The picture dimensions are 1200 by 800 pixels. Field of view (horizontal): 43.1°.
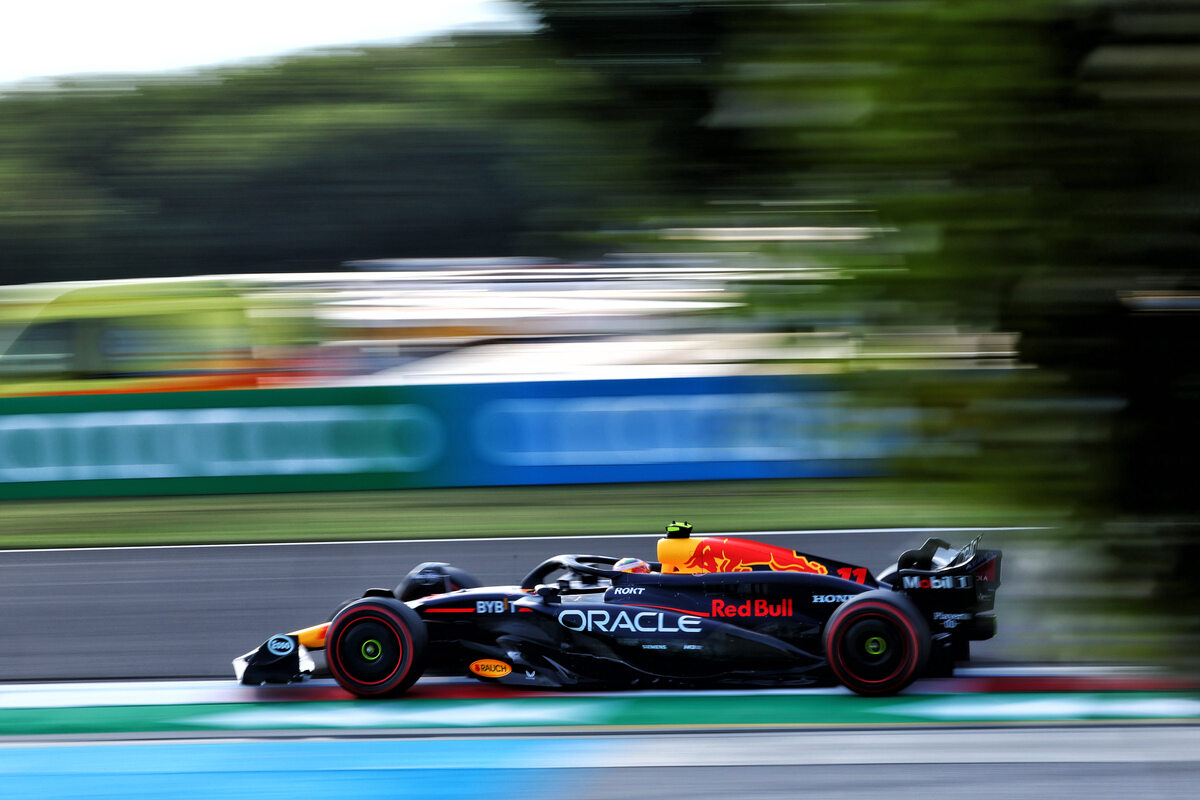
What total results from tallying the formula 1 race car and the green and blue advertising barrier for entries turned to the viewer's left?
1

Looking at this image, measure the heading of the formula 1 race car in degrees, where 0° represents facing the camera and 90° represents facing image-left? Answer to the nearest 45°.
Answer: approximately 90°

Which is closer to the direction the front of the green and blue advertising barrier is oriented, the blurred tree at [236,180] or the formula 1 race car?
the formula 1 race car

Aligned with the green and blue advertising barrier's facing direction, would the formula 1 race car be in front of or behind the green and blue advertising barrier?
in front

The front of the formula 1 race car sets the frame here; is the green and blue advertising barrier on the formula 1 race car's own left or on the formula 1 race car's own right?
on the formula 1 race car's own right

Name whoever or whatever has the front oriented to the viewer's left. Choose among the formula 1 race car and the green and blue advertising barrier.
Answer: the formula 1 race car

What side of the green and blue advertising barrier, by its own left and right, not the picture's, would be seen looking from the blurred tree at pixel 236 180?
back

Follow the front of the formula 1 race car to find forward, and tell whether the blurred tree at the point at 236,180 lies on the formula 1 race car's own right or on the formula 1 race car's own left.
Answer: on the formula 1 race car's own right

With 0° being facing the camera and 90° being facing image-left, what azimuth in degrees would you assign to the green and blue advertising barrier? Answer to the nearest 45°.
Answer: approximately 0°

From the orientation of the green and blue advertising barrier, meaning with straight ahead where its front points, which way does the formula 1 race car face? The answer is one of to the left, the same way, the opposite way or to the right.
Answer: to the right
